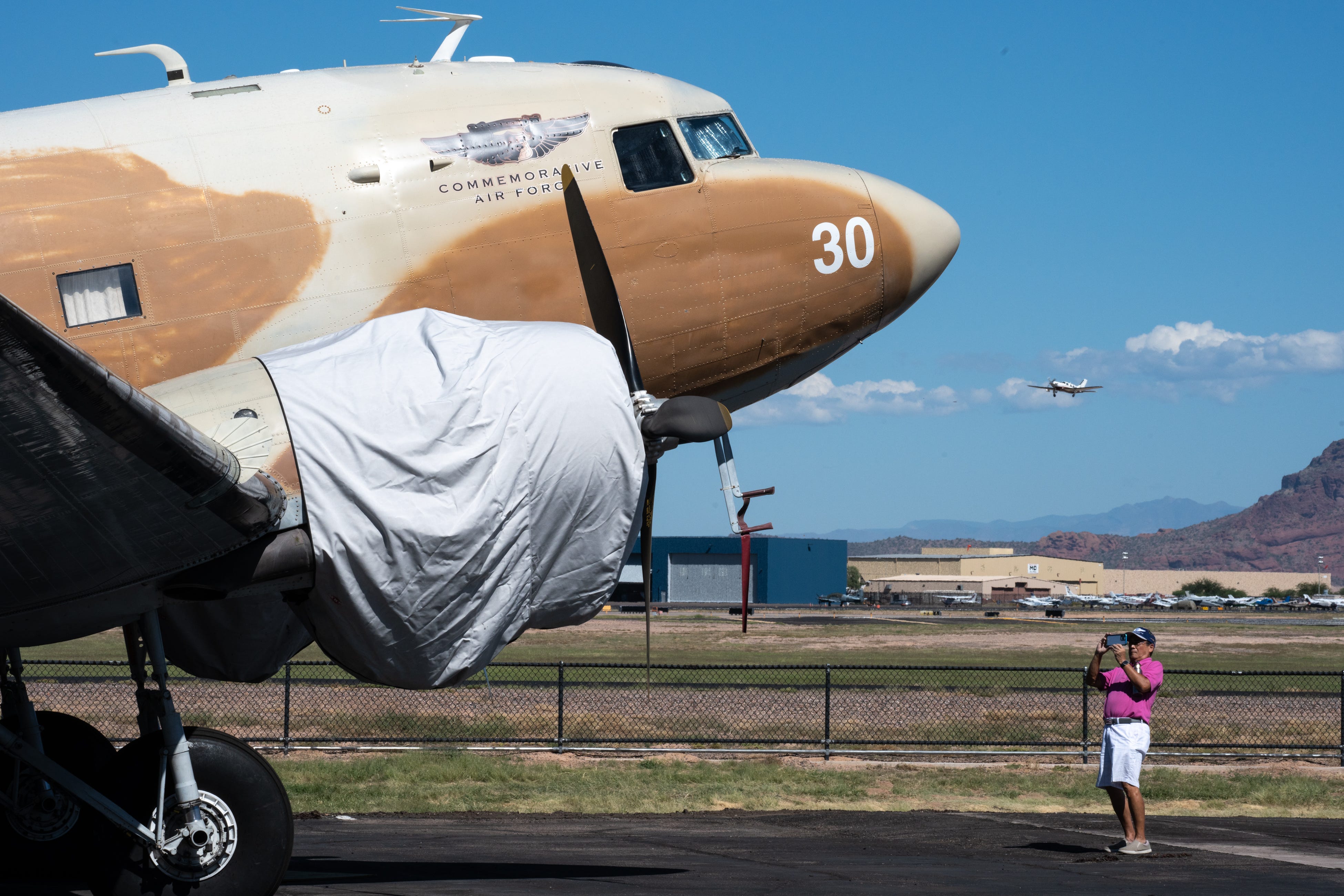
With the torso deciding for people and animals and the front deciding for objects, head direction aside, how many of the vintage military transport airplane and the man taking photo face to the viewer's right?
1

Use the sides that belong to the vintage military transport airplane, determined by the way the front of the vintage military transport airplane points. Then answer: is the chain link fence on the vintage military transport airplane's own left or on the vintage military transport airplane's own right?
on the vintage military transport airplane's own left

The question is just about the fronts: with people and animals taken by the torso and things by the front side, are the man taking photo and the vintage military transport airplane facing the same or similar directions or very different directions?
very different directions

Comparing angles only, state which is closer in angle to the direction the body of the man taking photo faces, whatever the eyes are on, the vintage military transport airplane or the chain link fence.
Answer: the vintage military transport airplane

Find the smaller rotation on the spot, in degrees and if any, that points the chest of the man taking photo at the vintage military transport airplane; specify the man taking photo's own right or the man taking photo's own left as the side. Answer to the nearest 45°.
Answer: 0° — they already face it

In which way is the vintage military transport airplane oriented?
to the viewer's right

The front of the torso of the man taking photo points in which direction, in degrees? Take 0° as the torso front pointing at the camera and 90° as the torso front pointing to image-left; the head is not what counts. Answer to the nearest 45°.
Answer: approximately 45°
